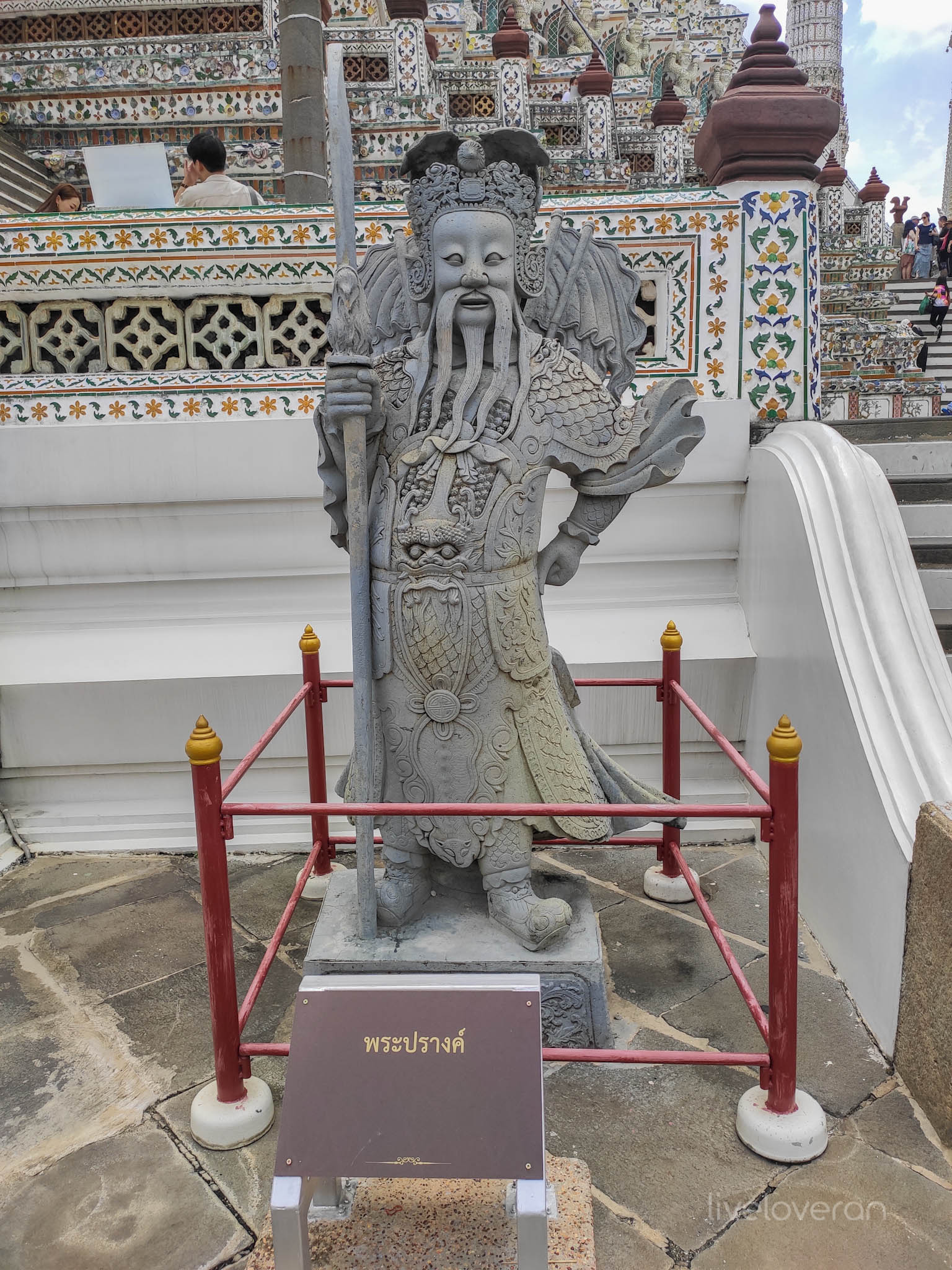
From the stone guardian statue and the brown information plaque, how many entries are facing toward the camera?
2

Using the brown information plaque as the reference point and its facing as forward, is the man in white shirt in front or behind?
behind

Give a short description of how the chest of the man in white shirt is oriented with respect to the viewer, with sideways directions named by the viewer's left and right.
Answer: facing away from the viewer and to the left of the viewer

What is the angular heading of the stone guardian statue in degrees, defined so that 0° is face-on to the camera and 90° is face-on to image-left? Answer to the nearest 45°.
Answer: approximately 0°

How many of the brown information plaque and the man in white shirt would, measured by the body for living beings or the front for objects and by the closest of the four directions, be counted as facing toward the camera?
1
